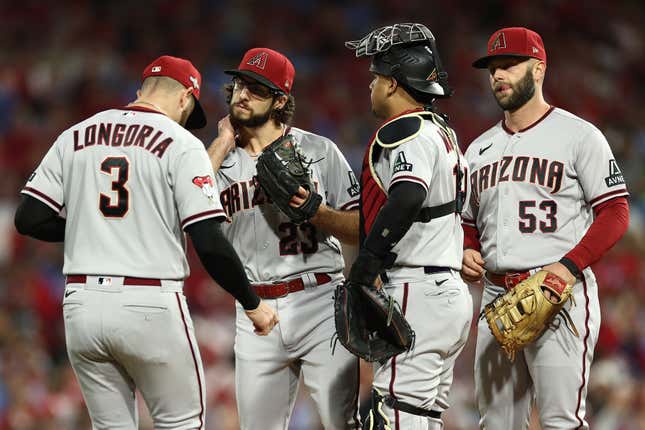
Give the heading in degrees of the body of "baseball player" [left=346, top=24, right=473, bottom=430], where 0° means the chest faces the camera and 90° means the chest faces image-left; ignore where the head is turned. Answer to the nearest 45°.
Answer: approximately 90°

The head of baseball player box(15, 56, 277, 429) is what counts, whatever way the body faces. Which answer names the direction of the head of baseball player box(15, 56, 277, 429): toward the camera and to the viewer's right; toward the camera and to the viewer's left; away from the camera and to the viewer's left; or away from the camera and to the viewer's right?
away from the camera and to the viewer's right

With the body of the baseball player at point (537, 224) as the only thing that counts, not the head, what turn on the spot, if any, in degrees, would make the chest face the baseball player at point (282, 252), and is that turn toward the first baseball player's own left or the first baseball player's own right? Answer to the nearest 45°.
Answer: approximately 45° to the first baseball player's own right

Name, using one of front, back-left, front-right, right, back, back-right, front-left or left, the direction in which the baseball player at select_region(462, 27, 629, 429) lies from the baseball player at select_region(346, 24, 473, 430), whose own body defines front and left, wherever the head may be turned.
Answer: back-right

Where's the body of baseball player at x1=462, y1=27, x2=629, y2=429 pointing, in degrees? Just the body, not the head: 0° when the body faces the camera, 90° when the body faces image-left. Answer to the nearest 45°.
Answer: approximately 45°
